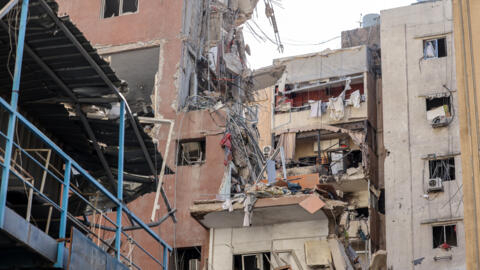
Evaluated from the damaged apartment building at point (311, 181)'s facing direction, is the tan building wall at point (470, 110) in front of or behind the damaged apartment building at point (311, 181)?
in front

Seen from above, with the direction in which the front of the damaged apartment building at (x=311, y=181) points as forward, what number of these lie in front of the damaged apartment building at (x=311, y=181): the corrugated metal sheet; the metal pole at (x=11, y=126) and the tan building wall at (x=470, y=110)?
3

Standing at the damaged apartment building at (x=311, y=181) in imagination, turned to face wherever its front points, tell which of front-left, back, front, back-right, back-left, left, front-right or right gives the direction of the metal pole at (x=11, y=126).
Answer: front

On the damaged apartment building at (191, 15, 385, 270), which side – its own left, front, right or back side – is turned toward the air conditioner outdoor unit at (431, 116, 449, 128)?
left

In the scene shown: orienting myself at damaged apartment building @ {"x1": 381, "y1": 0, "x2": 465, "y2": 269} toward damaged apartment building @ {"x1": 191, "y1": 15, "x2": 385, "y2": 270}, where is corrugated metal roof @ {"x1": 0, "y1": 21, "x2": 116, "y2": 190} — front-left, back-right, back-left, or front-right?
front-left

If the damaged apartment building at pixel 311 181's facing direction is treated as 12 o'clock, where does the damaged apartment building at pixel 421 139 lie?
the damaged apartment building at pixel 421 139 is roughly at 9 o'clock from the damaged apartment building at pixel 311 181.

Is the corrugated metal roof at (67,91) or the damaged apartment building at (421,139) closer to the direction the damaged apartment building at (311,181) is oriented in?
the corrugated metal roof

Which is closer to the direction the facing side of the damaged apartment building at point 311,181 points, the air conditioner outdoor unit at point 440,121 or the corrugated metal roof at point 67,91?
the corrugated metal roof

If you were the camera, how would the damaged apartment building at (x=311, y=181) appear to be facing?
facing the viewer
